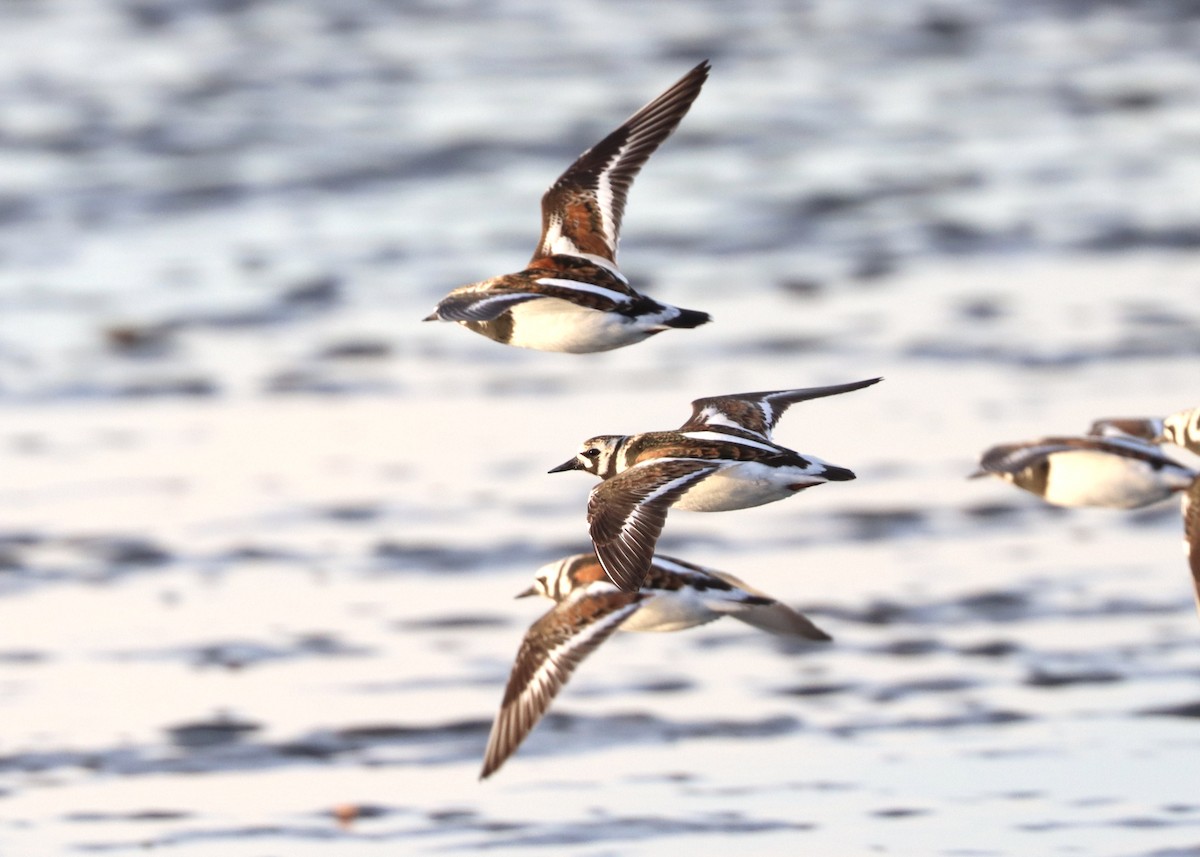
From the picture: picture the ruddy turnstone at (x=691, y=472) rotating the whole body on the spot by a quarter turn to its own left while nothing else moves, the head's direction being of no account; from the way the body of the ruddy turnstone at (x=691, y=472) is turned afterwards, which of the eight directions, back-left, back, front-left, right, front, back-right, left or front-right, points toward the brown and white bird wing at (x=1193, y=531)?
left

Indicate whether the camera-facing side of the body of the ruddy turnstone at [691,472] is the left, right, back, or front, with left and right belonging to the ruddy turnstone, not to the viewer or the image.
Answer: left

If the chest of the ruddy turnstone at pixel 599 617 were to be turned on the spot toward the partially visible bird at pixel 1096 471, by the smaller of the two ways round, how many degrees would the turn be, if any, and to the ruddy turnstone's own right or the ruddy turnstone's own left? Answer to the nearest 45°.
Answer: approximately 180°

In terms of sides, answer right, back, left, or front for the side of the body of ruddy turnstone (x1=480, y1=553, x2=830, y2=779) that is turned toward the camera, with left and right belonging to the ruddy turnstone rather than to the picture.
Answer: left

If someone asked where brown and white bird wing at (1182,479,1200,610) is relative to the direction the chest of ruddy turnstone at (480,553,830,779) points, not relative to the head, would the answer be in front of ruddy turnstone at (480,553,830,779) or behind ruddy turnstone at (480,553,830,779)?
behind

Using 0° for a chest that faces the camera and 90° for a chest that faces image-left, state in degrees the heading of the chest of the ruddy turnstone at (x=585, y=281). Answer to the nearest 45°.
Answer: approximately 90°

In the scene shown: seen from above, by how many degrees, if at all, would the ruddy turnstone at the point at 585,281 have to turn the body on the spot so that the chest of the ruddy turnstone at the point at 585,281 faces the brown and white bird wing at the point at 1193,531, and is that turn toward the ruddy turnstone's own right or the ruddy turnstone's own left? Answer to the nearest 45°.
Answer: approximately 180°

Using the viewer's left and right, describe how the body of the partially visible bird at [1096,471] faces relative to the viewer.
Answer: facing to the left of the viewer
